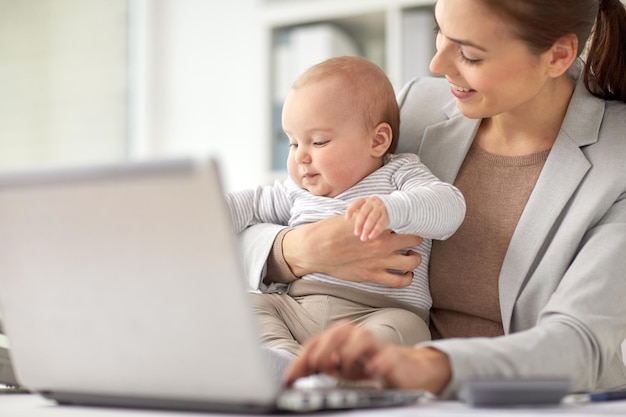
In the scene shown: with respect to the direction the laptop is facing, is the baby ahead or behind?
ahead

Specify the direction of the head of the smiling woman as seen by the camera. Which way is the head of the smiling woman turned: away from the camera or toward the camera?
toward the camera

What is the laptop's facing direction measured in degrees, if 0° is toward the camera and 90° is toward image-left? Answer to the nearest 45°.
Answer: approximately 225°

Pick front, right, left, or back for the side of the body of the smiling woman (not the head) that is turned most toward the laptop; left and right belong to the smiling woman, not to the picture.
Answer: front

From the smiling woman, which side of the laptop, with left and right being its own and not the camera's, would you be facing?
front

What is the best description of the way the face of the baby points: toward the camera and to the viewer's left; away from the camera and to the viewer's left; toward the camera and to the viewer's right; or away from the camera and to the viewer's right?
toward the camera and to the viewer's left

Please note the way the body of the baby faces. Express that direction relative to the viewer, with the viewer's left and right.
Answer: facing the viewer and to the left of the viewer

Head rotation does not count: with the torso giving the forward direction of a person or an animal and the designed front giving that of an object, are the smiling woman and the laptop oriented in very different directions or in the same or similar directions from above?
very different directions

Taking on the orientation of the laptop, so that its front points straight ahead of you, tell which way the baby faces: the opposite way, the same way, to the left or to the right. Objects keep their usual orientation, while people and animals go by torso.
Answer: the opposite way

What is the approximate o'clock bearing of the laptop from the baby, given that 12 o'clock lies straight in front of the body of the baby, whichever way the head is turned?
The laptop is roughly at 11 o'clock from the baby.
